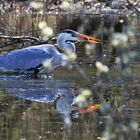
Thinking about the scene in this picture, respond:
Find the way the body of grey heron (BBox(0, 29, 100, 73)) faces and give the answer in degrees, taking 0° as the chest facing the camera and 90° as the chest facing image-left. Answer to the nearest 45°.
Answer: approximately 270°
